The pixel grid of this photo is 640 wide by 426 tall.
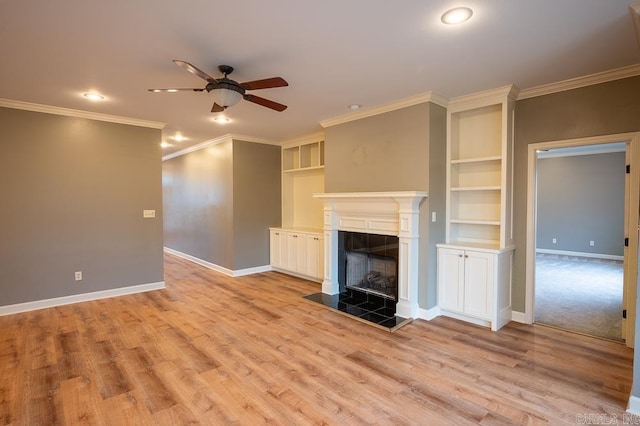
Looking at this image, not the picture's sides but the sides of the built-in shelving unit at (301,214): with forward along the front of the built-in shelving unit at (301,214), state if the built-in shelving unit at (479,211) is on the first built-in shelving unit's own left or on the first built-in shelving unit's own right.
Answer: on the first built-in shelving unit's own left

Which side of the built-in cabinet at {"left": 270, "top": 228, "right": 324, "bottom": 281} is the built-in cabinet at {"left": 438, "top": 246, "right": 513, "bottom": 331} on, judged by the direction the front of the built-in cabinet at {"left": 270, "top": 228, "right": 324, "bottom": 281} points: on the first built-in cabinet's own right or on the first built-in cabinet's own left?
on the first built-in cabinet's own left

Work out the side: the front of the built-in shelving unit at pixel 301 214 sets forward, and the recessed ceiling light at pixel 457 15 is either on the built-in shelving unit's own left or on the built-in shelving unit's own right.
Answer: on the built-in shelving unit's own left

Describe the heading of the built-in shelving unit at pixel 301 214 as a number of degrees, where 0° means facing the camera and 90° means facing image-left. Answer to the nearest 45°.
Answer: approximately 45°

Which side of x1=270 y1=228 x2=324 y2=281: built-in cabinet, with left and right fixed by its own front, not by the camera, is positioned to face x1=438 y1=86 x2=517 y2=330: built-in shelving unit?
left

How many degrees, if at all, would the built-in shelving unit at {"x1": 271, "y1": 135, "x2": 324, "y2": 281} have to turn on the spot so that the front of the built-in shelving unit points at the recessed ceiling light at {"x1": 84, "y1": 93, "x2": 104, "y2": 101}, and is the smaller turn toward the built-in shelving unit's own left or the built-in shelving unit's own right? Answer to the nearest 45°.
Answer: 0° — it already faces it

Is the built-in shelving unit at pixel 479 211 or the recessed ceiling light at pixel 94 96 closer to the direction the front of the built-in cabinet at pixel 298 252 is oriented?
the recessed ceiling light

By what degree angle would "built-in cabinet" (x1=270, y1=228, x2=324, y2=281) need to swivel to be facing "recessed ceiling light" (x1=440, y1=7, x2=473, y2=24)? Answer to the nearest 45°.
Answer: approximately 45° to its left
